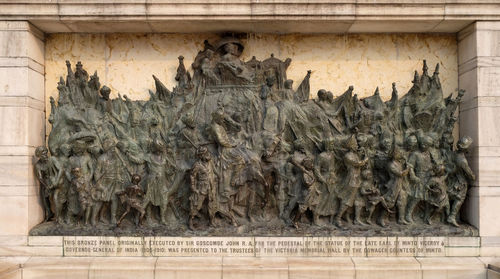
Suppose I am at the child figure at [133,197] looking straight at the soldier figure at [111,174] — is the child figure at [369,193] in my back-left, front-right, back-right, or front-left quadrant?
back-right

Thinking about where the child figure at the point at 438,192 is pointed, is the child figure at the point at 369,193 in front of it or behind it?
in front

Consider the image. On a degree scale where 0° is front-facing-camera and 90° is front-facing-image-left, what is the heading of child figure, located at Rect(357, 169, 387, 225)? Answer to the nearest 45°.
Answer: approximately 315°

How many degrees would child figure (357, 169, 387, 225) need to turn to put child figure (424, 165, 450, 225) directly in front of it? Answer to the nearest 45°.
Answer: approximately 45° to its left

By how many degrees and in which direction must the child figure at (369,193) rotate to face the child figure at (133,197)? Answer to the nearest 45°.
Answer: approximately 135° to its right

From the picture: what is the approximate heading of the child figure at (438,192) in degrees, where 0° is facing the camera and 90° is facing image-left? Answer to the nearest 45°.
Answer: approximately 45°
